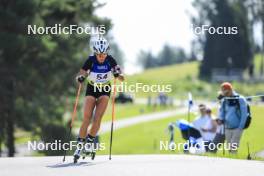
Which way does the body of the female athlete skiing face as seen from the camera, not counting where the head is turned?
toward the camera

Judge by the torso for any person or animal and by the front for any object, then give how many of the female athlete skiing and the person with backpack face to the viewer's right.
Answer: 0

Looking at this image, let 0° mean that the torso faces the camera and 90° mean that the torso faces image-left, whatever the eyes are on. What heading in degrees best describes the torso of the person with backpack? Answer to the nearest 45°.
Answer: approximately 45°

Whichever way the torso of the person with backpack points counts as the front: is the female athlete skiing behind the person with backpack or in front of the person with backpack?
in front

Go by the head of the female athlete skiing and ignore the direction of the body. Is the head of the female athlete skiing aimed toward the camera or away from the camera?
toward the camera

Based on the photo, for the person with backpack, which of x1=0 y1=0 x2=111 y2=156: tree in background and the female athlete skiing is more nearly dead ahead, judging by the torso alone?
the female athlete skiing

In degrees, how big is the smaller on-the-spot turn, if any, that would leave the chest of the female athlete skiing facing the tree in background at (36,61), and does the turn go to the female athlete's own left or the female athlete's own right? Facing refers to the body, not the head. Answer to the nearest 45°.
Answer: approximately 180°
